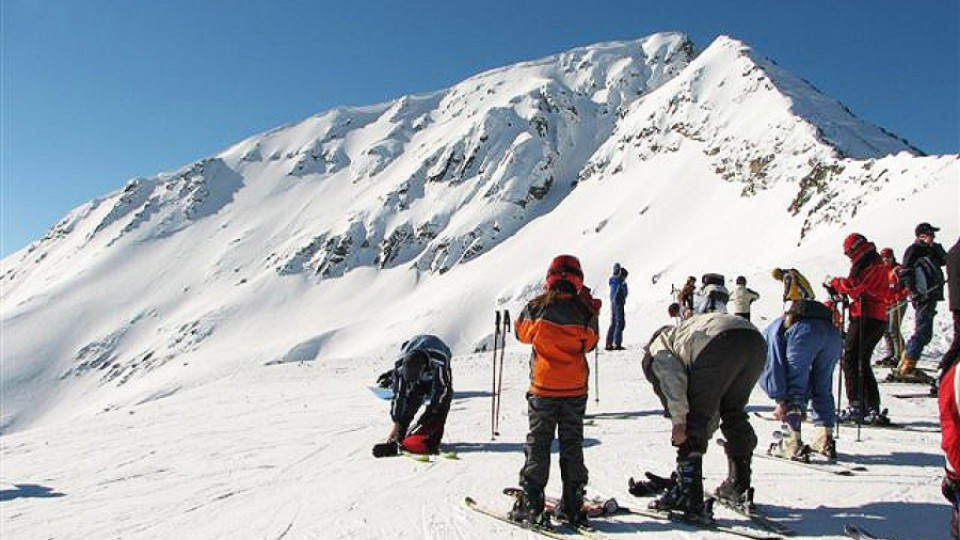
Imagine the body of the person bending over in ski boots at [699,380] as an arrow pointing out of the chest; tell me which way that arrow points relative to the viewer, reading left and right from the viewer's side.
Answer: facing away from the viewer and to the left of the viewer

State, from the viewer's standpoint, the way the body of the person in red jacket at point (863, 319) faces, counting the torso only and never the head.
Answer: to the viewer's left

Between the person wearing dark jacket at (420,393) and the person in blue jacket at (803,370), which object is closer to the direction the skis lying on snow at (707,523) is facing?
the person wearing dark jacket

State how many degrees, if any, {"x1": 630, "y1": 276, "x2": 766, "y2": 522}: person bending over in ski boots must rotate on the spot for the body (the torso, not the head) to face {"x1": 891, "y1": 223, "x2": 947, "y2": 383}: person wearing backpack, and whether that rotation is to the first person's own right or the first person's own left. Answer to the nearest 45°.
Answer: approximately 90° to the first person's own right

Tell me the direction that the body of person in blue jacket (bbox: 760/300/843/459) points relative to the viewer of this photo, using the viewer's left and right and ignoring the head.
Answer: facing away from the viewer and to the left of the viewer

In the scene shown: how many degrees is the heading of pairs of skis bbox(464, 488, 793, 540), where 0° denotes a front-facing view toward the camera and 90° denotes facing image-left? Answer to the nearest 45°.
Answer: approximately 90°

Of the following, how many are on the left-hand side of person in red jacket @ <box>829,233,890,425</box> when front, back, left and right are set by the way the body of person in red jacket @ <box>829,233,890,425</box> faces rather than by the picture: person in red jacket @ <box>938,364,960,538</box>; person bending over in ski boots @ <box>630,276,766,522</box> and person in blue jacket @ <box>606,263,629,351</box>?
2

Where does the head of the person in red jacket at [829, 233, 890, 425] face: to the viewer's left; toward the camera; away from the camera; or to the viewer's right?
to the viewer's left

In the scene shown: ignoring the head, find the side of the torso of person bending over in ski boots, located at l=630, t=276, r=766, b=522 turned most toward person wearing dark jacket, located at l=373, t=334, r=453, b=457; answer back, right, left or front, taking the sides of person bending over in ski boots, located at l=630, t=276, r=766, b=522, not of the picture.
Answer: front
